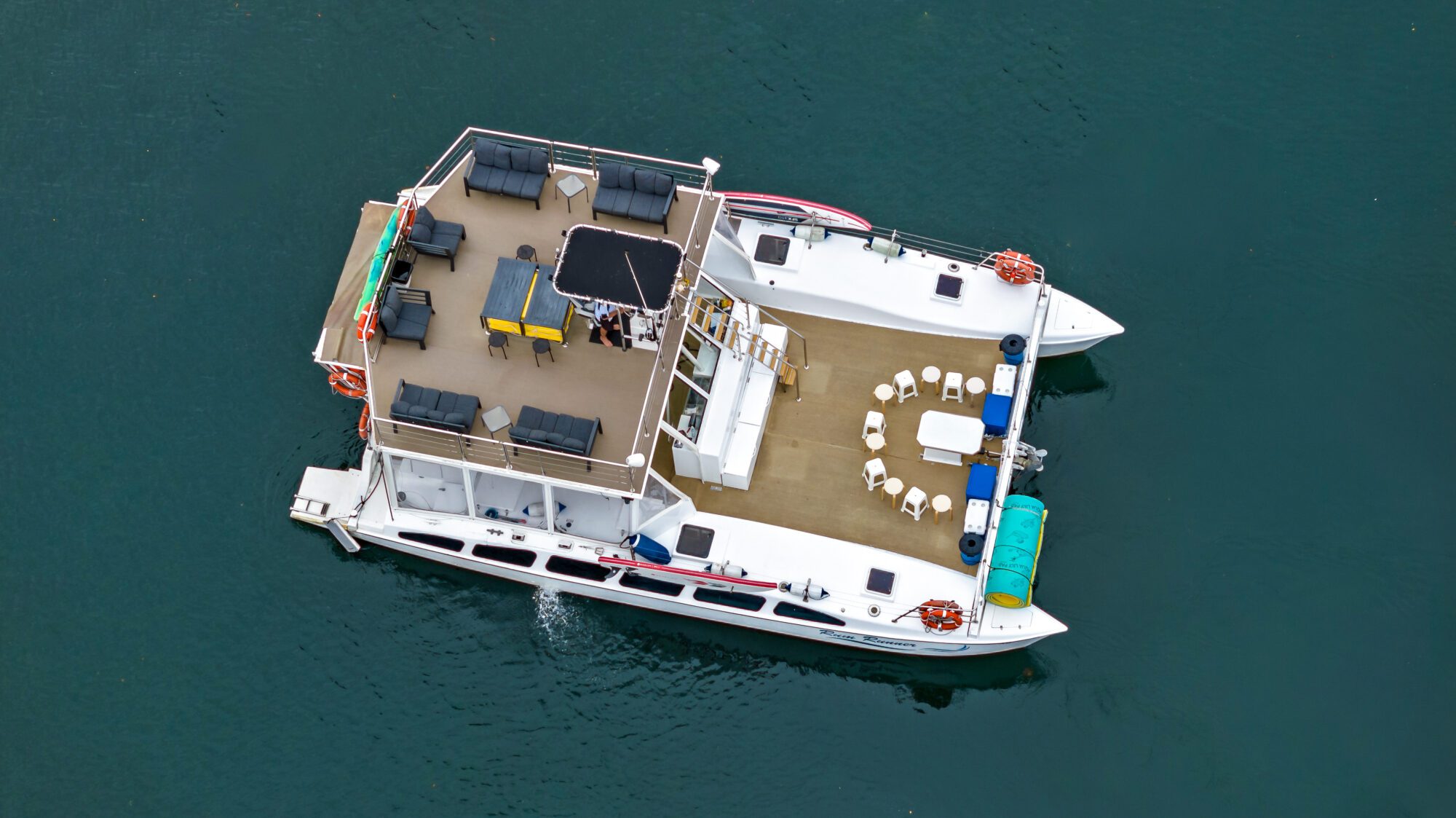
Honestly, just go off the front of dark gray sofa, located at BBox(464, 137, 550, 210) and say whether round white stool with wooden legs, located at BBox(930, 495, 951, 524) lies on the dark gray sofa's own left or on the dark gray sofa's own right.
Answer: on the dark gray sofa's own left

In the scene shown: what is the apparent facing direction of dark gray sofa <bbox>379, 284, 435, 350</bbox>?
to the viewer's right

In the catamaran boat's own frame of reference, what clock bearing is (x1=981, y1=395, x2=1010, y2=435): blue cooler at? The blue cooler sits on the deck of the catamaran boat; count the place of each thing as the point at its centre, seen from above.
The blue cooler is roughly at 12 o'clock from the catamaran boat.

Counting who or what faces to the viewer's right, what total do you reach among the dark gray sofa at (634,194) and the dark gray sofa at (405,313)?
1

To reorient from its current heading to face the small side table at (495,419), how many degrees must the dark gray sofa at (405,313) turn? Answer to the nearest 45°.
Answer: approximately 45° to its right

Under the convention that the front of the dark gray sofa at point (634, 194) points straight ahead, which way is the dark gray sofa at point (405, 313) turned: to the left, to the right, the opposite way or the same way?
to the left

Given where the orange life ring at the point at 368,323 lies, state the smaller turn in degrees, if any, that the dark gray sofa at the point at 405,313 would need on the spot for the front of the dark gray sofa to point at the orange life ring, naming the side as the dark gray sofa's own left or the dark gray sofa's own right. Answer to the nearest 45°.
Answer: approximately 180°

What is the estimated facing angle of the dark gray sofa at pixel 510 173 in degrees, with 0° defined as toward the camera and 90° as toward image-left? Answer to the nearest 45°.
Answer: approximately 0°

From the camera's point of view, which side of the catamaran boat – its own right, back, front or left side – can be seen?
right

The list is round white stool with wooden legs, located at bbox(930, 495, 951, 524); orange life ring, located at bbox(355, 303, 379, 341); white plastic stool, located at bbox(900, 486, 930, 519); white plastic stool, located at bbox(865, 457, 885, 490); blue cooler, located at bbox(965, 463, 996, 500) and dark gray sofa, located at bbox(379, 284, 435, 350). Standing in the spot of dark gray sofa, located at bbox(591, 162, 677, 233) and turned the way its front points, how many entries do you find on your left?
4

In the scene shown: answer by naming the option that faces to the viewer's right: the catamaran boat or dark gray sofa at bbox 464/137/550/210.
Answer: the catamaran boat

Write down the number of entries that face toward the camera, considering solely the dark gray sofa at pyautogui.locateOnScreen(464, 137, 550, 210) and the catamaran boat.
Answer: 1
